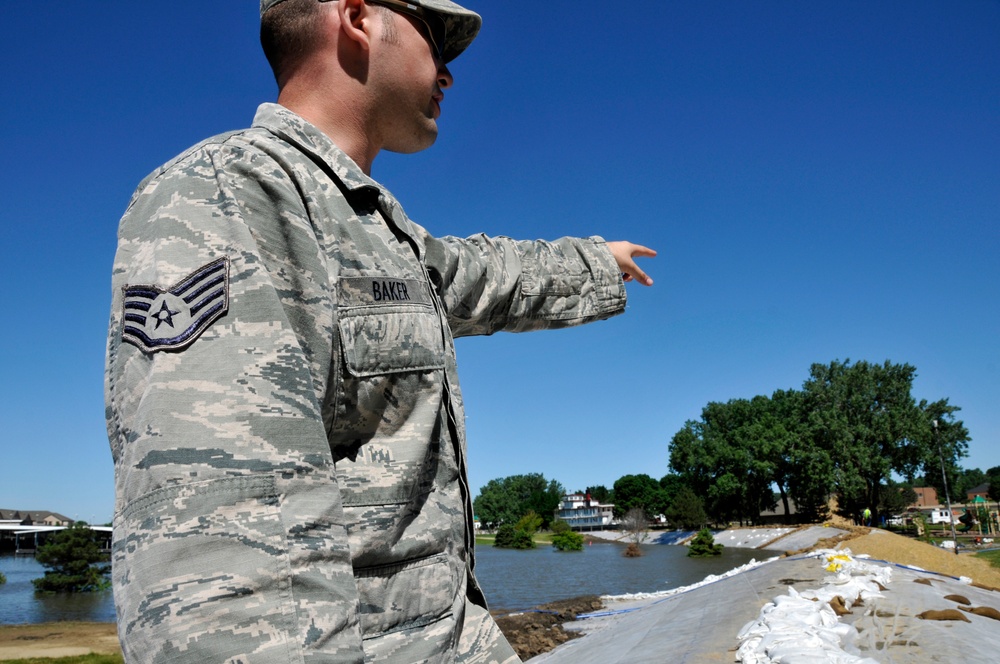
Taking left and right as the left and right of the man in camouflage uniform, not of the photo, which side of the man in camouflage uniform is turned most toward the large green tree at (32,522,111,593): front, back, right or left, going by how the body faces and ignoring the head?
left

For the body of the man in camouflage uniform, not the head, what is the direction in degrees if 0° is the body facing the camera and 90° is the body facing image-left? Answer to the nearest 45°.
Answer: approximately 270°

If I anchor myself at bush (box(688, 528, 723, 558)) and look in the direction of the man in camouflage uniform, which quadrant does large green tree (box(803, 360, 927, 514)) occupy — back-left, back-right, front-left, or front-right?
back-left

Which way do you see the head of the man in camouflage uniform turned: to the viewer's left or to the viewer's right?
to the viewer's right

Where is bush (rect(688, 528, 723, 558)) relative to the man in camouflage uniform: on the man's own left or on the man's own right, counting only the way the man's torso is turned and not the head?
on the man's own left
